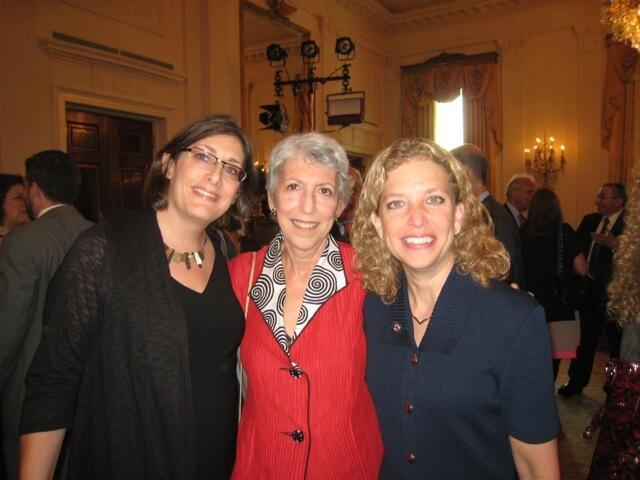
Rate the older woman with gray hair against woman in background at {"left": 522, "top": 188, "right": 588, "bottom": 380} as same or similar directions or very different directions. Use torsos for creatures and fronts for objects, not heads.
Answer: very different directions

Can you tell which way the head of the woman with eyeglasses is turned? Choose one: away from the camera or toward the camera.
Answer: toward the camera

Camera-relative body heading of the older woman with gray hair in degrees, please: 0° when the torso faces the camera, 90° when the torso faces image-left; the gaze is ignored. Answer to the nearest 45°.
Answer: approximately 0°

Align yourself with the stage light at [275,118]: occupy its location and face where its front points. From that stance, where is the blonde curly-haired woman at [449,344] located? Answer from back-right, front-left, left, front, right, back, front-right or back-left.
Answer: front-left

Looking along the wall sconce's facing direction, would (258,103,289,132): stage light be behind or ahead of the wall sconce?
ahead

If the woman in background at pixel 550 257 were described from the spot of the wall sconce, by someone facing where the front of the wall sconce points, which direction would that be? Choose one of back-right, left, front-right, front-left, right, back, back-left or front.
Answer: front

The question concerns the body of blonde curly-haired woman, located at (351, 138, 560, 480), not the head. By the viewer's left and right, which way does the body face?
facing the viewer and to the left of the viewer

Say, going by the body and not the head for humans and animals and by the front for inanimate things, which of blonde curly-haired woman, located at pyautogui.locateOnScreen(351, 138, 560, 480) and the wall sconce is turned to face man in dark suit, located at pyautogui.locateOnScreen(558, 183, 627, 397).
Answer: the wall sconce

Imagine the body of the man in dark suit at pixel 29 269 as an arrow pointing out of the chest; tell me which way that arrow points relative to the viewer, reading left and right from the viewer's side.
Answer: facing away from the viewer and to the left of the viewer

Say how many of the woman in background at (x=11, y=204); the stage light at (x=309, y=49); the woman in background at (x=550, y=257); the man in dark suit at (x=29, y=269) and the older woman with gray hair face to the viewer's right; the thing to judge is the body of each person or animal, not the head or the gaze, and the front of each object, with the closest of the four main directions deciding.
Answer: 1

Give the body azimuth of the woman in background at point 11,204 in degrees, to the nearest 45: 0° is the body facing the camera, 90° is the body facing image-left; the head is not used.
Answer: approximately 270°

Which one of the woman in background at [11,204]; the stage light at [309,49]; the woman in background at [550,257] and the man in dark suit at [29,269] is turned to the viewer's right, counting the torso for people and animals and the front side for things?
the woman in background at [11,204]

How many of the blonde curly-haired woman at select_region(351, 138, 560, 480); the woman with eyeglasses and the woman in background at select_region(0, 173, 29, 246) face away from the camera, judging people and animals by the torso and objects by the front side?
0

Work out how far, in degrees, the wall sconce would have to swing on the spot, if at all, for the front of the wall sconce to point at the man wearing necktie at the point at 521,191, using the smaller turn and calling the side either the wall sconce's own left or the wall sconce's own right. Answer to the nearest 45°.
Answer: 0° — it already faces them

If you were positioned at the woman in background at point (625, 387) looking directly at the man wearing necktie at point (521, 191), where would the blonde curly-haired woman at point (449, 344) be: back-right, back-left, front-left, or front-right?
back-left

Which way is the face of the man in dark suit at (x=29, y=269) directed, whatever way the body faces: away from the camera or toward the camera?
away from the camera

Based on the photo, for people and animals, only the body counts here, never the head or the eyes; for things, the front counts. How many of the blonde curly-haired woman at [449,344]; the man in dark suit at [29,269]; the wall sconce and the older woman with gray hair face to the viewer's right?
0
